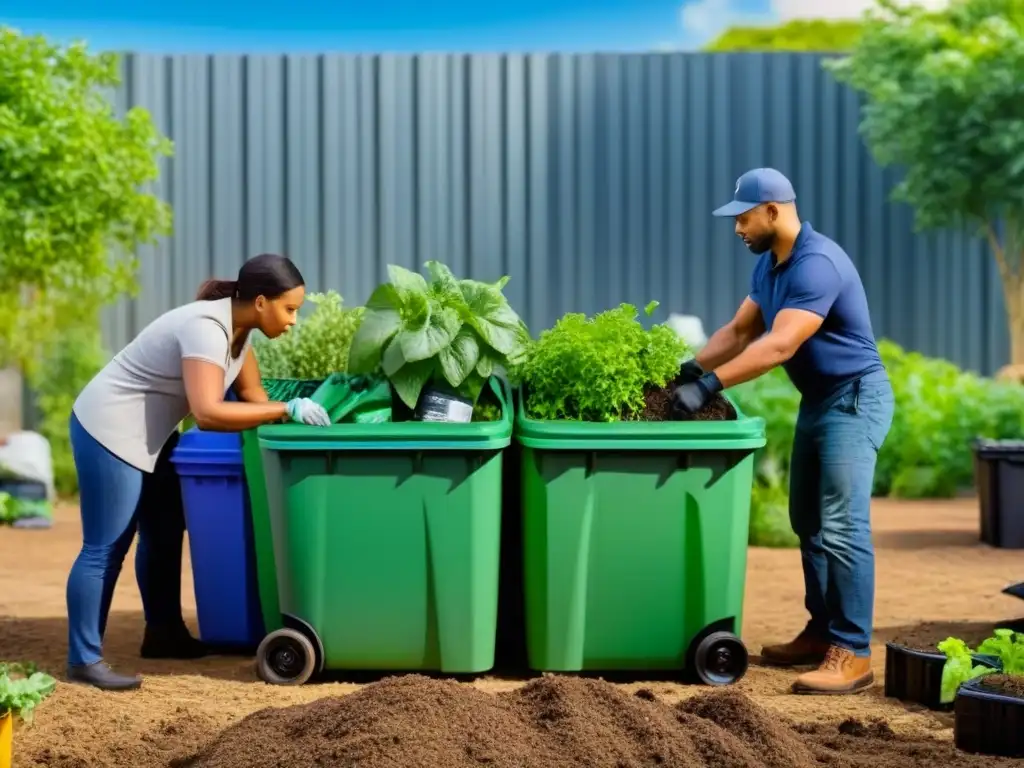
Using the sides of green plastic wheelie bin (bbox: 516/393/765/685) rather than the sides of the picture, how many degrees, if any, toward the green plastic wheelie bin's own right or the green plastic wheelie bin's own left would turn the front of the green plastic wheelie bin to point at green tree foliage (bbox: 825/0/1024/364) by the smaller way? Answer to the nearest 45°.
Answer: approximately 90° to the green plastic wheelie bin's own right

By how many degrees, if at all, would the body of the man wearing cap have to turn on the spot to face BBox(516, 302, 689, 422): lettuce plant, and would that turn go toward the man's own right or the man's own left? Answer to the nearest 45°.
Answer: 0° — they already face it

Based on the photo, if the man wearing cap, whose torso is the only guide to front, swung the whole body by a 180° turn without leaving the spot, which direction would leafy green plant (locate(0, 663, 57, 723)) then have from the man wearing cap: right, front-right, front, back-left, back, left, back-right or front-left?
back-right

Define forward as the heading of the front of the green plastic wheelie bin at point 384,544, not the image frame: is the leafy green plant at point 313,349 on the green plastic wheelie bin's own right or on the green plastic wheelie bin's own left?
on the green plastic wheelie bin's own left

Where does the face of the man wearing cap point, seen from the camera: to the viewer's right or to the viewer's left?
to the viewer's left

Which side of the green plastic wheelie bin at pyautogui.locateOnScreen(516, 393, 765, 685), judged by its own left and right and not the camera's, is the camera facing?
left

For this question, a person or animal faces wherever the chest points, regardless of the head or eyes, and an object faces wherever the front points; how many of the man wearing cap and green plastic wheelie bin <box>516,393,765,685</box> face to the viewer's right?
0

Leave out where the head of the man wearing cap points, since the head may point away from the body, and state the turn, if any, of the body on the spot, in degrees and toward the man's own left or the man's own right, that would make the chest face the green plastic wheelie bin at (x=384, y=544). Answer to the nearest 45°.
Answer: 0° — they already face it

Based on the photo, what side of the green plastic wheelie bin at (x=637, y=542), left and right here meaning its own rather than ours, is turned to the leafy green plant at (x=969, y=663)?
back

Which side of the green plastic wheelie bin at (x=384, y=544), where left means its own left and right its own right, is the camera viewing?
right

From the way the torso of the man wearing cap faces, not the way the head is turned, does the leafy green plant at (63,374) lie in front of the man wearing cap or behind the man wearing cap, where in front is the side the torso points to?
in front

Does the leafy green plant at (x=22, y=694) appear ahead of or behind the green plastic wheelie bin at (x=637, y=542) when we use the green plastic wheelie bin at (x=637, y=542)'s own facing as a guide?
ahead

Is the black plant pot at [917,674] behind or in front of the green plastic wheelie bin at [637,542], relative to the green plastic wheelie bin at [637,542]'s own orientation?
behind

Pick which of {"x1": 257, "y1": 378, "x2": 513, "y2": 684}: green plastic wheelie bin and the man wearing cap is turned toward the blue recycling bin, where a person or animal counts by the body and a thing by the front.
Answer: the man wearing cap

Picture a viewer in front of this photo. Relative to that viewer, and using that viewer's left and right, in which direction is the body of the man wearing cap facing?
facing to the left of the viewer
